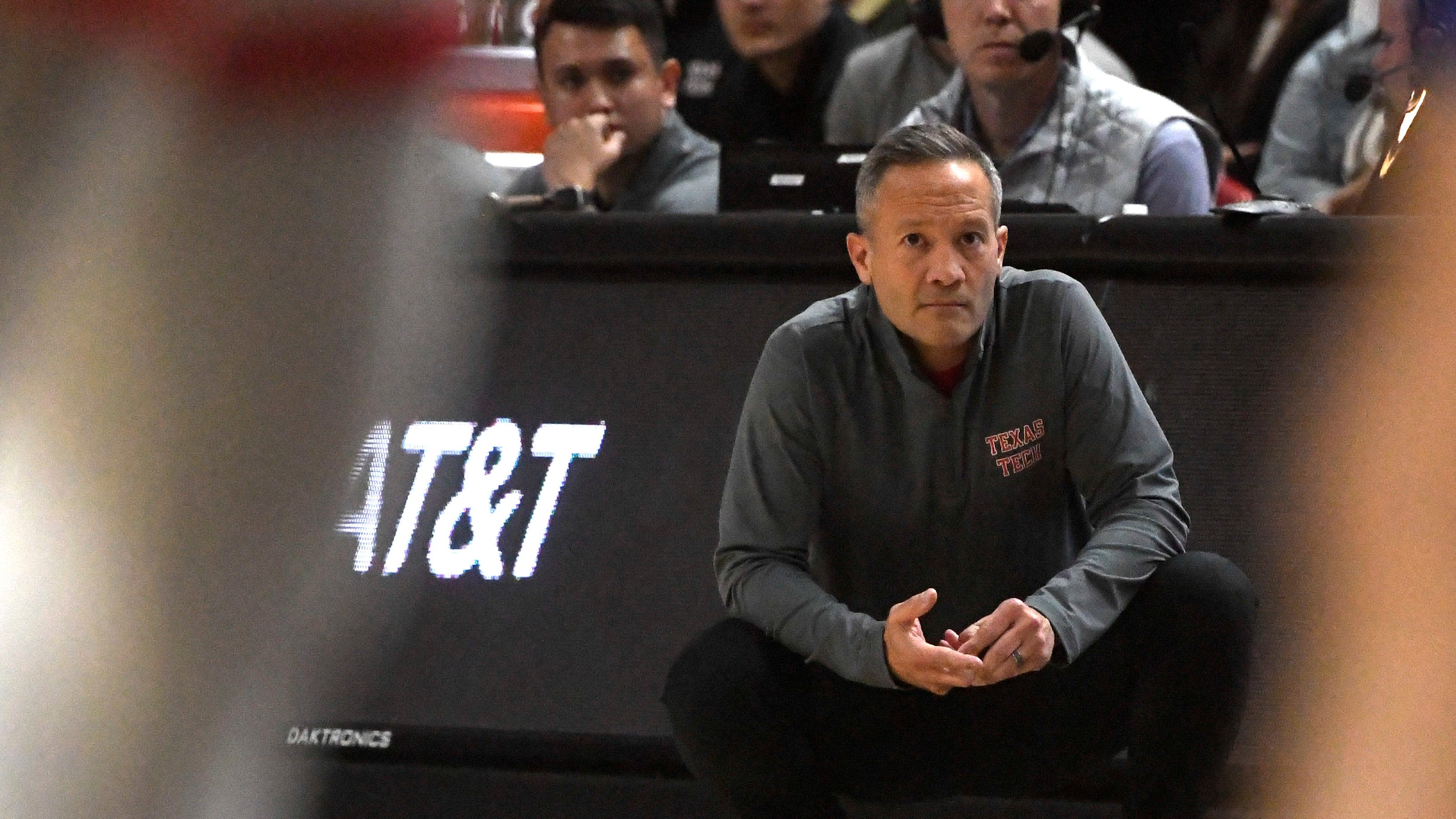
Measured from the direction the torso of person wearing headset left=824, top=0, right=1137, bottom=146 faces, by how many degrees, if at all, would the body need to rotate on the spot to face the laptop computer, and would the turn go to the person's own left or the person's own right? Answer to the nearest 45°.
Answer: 0° — they already face it

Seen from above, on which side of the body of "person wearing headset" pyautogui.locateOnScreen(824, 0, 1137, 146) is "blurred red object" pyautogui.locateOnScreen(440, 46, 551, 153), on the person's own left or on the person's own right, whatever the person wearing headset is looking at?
on the person's own right

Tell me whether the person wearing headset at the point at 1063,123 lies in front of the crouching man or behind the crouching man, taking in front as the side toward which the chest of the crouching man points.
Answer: behind

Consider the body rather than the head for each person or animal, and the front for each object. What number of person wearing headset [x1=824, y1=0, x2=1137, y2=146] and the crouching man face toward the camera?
2

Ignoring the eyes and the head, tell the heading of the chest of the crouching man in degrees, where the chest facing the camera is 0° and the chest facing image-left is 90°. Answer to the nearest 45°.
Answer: approximately 0°

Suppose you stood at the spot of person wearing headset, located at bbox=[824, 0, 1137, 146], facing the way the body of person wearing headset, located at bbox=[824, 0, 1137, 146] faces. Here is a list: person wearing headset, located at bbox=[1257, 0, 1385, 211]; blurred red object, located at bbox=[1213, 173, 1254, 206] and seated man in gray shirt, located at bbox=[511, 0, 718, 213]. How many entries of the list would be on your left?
2

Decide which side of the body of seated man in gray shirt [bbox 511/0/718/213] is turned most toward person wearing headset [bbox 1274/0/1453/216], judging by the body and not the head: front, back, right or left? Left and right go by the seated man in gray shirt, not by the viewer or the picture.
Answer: left

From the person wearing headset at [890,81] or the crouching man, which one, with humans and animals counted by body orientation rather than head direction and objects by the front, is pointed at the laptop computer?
the person wearing headset

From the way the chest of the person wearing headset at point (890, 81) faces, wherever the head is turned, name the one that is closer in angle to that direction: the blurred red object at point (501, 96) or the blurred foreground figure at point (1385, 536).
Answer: the blurred foreground figure

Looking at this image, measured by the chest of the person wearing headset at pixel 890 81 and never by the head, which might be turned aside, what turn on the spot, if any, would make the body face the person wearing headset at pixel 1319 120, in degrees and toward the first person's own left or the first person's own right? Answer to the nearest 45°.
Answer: approximately 90° to the first person's own left
